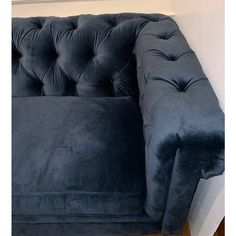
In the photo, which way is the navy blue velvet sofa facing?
toward the camera
